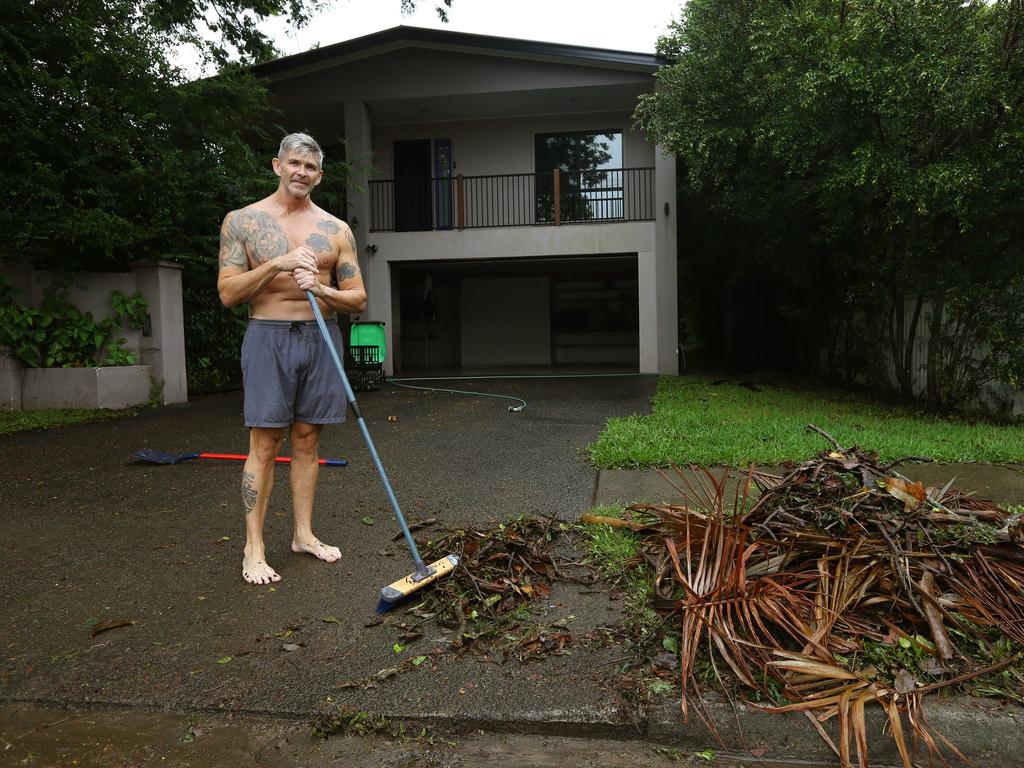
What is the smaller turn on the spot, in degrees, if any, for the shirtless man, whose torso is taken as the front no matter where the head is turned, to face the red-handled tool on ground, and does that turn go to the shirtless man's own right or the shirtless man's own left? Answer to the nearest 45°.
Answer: approximately 135° to the shirtless man's own left

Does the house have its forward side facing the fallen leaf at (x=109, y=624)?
yes

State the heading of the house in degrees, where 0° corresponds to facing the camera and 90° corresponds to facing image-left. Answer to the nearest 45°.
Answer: approximately 0°

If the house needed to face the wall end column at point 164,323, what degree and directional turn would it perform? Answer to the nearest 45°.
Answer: approximately 45° to its right

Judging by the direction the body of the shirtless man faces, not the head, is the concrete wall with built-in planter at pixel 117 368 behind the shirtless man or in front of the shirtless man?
behind

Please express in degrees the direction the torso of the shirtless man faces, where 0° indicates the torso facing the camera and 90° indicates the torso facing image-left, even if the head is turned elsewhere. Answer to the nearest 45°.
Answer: approximately 315°

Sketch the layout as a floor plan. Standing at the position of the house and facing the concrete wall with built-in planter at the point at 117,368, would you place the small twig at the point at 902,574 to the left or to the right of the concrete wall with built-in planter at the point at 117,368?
left

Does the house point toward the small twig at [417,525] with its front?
yes
